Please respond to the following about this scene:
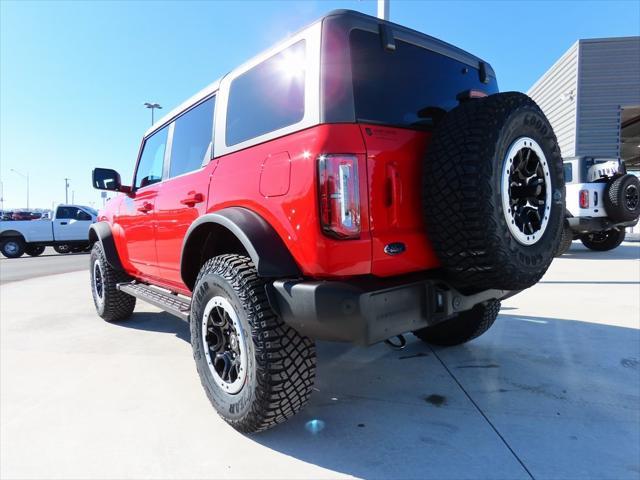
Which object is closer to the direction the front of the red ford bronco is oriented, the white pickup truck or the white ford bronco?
the white pickup truck

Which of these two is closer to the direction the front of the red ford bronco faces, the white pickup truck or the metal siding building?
the white pickup truck

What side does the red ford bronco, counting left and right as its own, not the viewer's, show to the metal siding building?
right

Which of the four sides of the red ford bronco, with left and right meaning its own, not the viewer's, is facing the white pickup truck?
front

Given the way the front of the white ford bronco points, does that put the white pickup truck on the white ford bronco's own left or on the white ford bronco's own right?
on the white ford bronco's own left

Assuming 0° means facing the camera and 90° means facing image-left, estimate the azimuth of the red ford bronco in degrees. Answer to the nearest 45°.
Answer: approximately 135°

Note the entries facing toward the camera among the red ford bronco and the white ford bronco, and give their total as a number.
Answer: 0

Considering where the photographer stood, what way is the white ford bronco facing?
facing away from the viewer and to the left of the viewer
